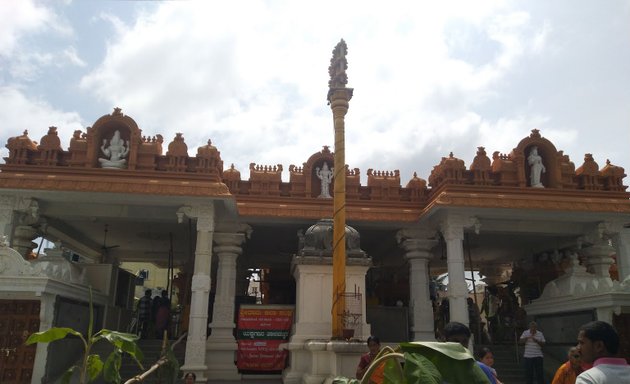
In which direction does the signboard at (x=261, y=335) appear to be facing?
toward the camera

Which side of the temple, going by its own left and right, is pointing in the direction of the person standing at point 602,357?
front

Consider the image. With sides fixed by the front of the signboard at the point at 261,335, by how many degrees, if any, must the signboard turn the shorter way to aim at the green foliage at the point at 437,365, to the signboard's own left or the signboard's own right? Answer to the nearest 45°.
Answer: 0° — it already faces it

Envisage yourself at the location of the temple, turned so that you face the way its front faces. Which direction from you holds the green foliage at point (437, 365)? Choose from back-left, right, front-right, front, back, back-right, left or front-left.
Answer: front

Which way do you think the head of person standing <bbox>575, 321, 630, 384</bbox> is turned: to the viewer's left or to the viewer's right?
to the viewer's left

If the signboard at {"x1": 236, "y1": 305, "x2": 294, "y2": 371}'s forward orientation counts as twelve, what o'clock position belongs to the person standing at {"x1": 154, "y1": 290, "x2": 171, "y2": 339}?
The person standing is roughly at 4 o'clock from the signboard.

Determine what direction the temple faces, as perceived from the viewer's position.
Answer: facing the viewer

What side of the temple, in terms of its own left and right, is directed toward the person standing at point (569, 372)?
front
